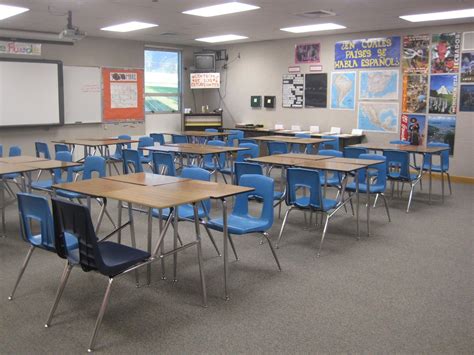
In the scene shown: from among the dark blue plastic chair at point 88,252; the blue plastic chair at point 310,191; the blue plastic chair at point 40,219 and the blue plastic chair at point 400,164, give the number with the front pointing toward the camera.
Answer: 0

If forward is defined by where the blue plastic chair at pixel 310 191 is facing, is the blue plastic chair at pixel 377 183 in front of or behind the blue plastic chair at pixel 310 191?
in front

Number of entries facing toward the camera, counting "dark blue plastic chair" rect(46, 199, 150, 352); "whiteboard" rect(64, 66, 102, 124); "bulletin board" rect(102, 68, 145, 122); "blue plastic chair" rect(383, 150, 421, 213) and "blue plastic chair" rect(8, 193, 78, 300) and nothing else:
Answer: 2

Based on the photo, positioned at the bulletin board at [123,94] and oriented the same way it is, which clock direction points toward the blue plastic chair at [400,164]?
The blue plastic chair is roughly at 11 o'clock from the bulletin board.

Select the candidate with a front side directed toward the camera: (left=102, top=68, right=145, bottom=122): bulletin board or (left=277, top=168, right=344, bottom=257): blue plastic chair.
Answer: the bulletin board

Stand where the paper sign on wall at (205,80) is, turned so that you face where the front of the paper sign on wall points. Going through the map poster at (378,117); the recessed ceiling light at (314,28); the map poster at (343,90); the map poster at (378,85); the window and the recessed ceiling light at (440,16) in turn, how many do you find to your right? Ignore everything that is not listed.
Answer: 1

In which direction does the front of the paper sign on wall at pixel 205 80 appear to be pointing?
toward the camera

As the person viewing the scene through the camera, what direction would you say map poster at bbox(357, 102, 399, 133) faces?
facing the viewer and to the left of the viewer

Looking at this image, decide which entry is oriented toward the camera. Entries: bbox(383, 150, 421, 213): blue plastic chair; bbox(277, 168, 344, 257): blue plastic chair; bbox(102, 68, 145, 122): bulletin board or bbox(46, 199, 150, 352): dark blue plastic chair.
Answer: the bulletin board

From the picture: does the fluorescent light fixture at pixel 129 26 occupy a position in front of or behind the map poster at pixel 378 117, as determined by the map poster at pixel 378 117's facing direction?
in front

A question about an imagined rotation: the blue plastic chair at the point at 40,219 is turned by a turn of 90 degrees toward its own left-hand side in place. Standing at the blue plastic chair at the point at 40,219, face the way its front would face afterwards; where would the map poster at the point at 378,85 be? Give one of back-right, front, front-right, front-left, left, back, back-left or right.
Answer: right

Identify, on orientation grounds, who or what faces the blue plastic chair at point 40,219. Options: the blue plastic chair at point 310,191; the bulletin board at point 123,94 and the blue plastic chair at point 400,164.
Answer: the bulletin board

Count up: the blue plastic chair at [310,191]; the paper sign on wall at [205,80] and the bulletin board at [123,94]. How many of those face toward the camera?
2

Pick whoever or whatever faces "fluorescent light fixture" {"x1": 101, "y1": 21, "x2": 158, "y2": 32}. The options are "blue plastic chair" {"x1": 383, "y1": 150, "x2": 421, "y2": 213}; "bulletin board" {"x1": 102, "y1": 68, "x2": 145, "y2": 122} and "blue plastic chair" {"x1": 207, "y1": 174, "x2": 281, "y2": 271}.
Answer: the bulletin board

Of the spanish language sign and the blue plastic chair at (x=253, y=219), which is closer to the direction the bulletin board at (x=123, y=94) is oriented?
the blue plastic chair

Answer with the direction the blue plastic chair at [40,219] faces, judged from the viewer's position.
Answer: facing away from the viewer and to the right of the viewer

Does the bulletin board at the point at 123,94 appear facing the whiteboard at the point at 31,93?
no

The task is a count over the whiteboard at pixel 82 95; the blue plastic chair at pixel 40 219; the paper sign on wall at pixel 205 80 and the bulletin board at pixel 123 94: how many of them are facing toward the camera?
3
